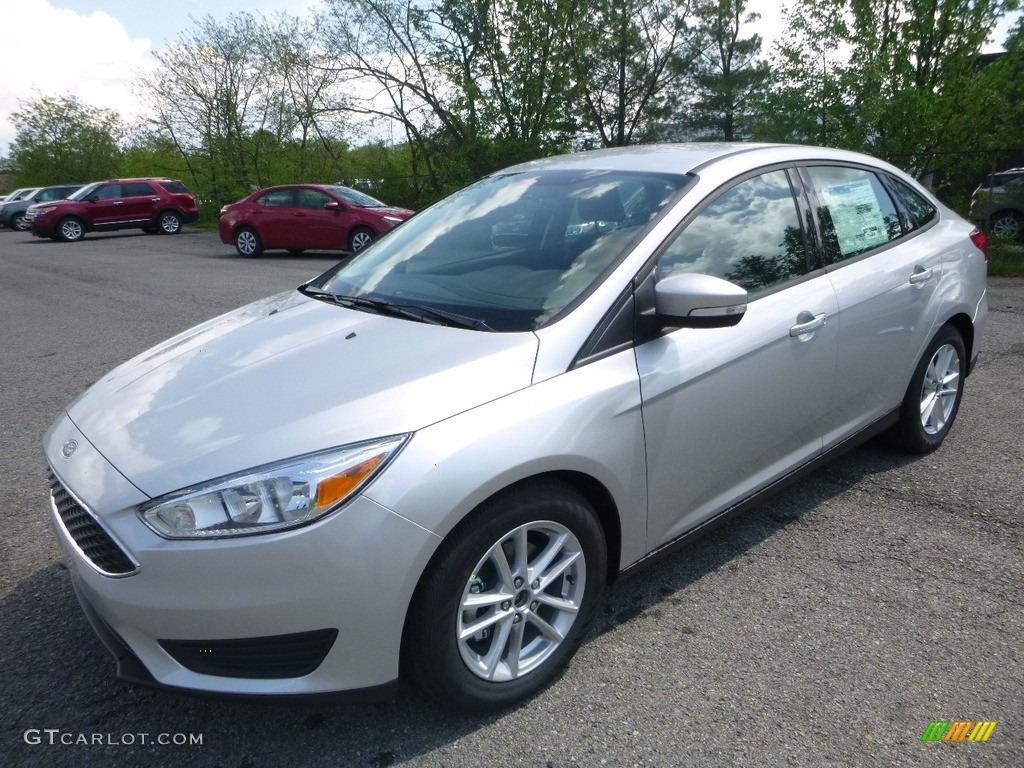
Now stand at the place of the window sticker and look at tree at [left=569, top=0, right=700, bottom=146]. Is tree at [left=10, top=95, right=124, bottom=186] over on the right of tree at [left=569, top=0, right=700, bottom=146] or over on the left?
left

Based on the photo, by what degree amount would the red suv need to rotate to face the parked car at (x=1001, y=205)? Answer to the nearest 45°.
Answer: approximately 135° to its left

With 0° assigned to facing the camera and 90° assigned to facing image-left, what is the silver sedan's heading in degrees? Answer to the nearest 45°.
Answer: approximately 45°

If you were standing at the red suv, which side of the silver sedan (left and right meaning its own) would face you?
right

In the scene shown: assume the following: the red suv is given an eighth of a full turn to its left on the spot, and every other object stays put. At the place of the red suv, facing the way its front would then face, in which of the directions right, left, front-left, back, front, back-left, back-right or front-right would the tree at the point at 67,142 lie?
back-right

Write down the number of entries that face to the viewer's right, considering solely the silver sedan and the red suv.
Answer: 0

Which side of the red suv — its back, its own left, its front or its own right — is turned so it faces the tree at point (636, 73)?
back

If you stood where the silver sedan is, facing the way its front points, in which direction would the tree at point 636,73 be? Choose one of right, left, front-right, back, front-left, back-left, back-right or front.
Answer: back-right

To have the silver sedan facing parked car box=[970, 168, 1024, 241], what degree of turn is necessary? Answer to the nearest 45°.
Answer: approximately 180°

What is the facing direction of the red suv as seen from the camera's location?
facing to the left of the viewer

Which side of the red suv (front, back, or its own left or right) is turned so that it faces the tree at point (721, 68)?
back
